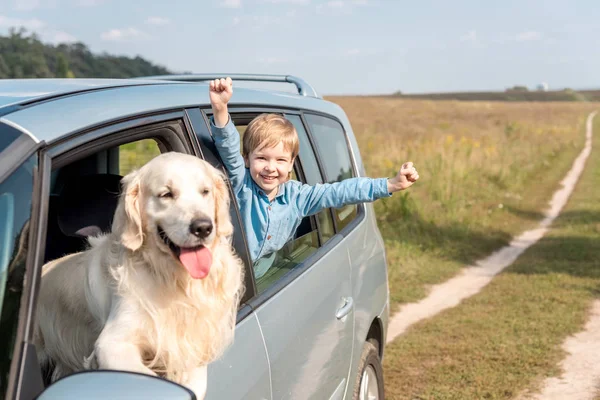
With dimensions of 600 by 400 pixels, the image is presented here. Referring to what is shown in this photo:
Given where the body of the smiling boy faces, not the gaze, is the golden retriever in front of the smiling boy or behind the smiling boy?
in front

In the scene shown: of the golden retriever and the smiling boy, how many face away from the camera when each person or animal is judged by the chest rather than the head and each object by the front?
0

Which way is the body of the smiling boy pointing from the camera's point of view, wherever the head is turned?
toward the camera

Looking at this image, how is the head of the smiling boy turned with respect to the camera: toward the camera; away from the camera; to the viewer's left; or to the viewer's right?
toward the camera

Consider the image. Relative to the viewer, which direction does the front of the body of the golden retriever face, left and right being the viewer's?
facing the viewer and to the right of the viewer

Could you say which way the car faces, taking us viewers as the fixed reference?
facing the viewer and to the left of the viewer

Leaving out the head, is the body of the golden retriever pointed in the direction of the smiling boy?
no
